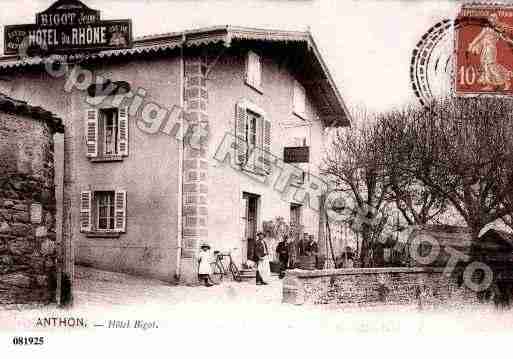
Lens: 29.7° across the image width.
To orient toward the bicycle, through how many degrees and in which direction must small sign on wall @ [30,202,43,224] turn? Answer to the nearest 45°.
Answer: approximately 135° to its left

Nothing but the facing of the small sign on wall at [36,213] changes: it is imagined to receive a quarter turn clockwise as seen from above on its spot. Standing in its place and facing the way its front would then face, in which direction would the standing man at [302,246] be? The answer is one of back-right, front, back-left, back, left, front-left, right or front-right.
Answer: back-right

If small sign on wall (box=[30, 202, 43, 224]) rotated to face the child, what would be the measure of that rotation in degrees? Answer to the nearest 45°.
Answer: approximately 135° to its left

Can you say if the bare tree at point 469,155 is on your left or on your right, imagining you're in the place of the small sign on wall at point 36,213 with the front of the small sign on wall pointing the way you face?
on your left

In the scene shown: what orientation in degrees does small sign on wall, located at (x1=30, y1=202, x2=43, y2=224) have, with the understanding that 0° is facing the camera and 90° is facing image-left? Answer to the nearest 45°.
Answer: approximately 0°

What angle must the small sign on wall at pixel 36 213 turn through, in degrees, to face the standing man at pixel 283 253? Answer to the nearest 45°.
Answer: approximately 135° to its left

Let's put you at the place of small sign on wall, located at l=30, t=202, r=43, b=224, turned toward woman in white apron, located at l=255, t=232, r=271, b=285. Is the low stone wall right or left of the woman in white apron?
right

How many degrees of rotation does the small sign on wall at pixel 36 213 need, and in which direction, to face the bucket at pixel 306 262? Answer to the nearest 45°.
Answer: approximately 135° to its left
